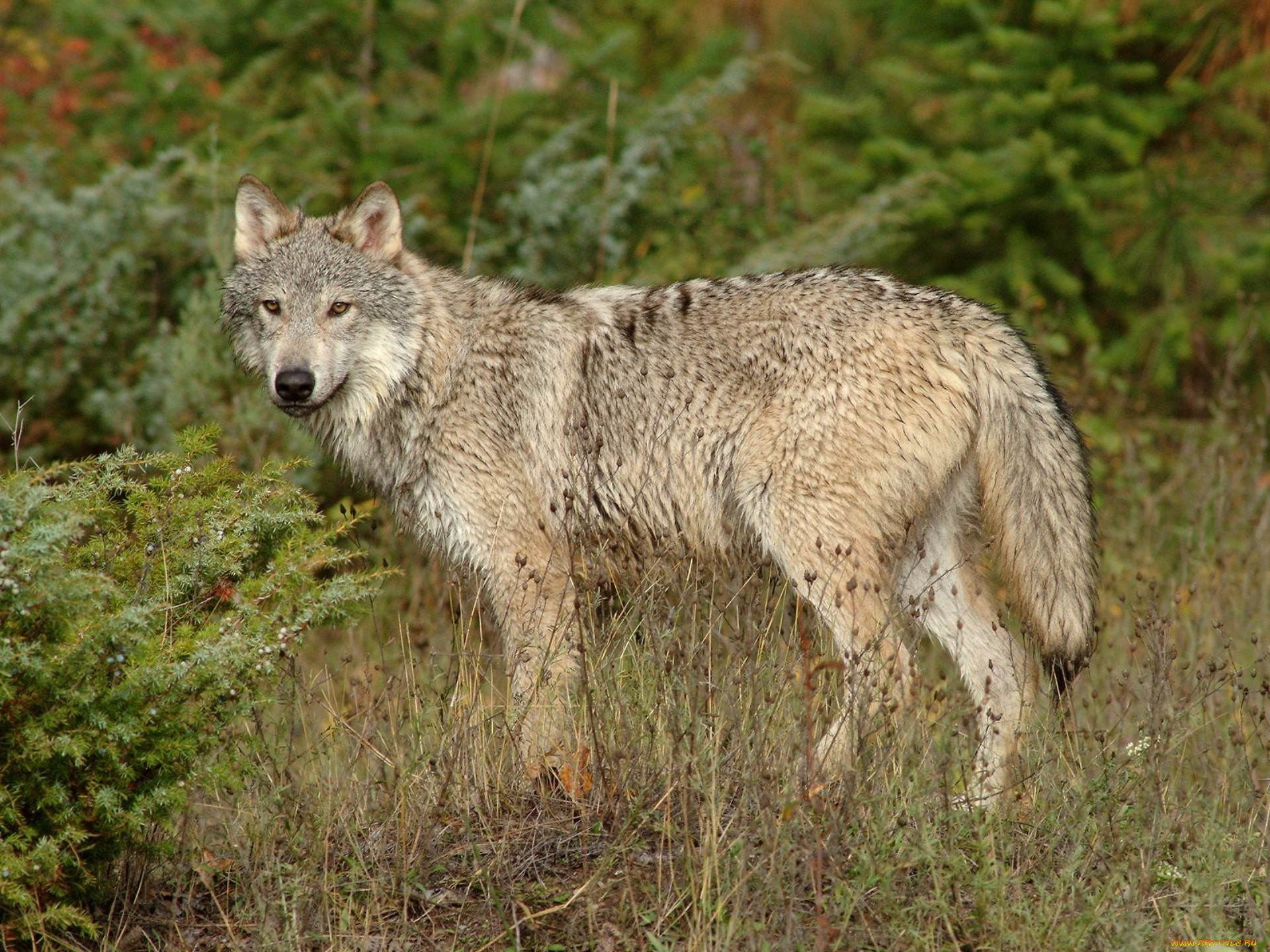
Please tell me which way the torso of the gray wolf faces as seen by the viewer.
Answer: to the viewer's left
